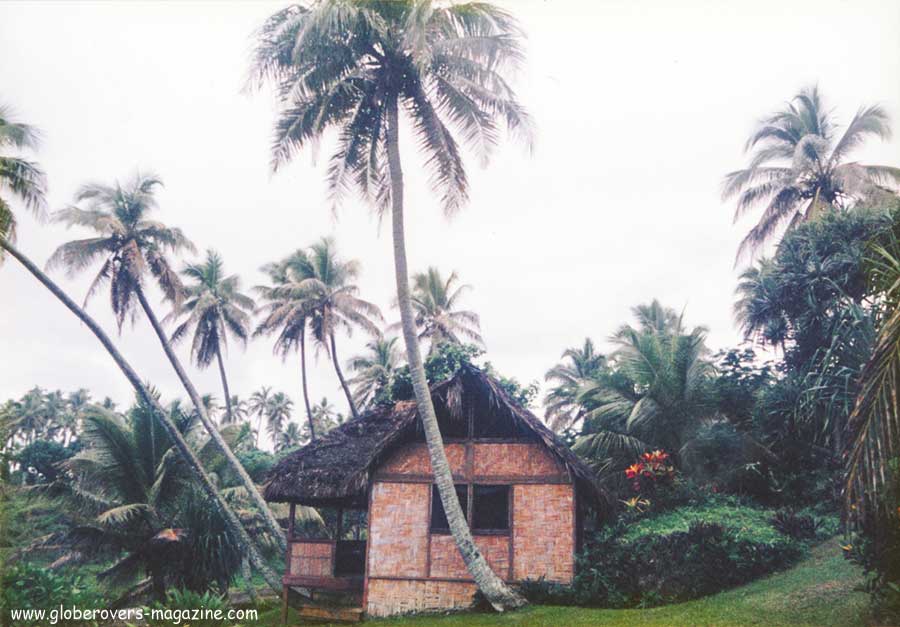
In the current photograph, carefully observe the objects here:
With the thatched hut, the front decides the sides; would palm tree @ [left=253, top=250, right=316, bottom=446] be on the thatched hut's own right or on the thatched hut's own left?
on the thatched hut's own right

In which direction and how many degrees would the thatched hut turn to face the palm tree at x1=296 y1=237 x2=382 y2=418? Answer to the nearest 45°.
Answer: approximately 135° to its right

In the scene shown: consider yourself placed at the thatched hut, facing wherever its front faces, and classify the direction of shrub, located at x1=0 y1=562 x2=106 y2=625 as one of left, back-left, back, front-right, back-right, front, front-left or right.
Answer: front

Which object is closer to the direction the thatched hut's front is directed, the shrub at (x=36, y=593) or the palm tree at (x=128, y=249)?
the shrub

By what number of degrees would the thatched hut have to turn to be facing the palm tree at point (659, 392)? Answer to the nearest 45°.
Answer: approximately 180°

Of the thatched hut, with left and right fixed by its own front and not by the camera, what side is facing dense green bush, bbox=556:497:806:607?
left

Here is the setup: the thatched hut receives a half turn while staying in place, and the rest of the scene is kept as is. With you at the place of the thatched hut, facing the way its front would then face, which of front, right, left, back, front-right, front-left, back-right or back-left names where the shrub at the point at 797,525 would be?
front-right

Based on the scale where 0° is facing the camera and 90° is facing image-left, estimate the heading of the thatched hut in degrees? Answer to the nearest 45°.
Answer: approximately 45°

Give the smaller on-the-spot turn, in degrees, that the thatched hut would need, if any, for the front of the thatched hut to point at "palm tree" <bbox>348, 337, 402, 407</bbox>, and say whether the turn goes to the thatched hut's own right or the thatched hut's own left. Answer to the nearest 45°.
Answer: approximately 135° to the thatched hut's own right

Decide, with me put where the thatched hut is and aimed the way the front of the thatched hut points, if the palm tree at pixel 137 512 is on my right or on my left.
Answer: on my right

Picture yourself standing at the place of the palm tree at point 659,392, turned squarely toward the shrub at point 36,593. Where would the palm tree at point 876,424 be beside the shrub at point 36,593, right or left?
left

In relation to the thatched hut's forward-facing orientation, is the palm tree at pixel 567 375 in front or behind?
behind
